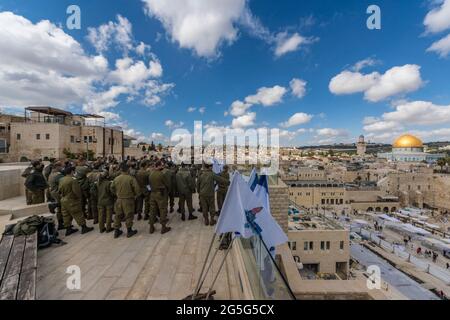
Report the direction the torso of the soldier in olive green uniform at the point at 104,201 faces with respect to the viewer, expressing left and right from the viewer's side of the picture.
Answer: facing away from the viewer

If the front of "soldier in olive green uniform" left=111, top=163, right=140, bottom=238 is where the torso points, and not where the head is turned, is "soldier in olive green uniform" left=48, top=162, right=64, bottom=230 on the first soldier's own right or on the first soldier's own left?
on the first soldier's own left

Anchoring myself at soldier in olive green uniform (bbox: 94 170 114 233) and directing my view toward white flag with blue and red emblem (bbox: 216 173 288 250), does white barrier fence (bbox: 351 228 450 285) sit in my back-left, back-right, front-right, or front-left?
front-left

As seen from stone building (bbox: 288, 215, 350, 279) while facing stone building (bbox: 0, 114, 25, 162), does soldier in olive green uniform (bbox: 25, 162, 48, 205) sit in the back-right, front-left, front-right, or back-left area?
front-left

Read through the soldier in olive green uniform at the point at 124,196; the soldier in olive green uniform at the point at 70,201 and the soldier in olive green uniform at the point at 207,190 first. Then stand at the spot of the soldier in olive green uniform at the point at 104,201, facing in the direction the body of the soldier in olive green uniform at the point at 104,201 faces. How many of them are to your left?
1

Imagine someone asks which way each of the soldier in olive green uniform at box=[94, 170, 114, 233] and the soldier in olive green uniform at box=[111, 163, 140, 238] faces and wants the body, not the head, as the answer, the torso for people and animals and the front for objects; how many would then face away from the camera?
2

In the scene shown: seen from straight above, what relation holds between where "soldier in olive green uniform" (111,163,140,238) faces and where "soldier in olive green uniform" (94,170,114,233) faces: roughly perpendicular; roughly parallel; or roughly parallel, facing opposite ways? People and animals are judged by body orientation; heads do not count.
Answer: roughly parallel

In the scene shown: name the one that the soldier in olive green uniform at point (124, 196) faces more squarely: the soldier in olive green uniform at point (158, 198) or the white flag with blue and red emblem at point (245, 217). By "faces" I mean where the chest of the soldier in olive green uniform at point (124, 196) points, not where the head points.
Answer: the soldier in olive green uniform

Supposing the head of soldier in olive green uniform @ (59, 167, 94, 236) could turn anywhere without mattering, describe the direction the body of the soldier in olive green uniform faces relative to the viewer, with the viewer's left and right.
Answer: facing away from the viewer and to the right of the viewer
